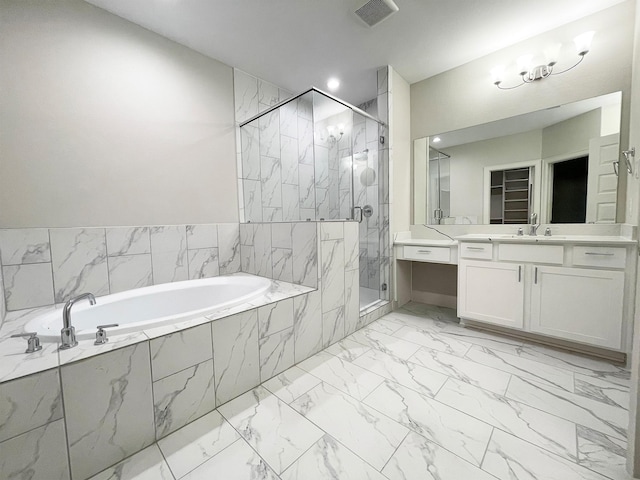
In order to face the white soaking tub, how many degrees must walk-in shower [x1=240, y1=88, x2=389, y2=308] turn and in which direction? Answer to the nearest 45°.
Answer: approximately 90° to its right

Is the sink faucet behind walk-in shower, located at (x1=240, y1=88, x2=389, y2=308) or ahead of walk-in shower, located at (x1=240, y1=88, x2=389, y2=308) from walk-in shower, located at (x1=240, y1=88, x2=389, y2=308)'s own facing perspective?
ahead

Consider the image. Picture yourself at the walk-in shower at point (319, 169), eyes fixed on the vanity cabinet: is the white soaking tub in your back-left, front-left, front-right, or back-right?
back-right

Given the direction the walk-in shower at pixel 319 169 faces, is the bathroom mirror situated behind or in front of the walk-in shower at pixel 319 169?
in front

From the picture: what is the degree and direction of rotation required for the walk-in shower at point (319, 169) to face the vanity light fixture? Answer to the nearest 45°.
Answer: approximately 45° to its left

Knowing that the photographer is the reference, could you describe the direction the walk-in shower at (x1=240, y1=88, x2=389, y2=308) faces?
facing the viewer and to the right of the viewer
